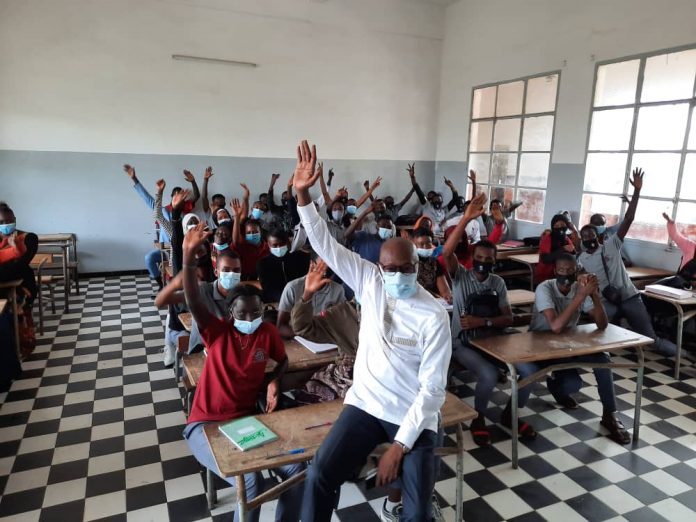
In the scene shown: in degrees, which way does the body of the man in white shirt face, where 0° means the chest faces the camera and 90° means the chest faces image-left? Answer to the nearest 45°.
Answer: approximately 0°

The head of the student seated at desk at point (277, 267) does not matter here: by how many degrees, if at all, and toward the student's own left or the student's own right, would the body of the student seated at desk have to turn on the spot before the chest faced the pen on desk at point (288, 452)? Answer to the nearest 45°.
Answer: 0° — they already face it

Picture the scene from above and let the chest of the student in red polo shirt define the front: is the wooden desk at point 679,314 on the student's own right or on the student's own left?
on the student's own left

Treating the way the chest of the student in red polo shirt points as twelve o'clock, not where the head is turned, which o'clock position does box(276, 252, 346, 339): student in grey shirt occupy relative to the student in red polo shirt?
The student in grey shirt is roughly at 7 o'clock from the student in red polo shirt.

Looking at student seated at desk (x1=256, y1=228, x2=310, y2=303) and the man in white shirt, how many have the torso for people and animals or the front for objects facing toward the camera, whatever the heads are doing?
2

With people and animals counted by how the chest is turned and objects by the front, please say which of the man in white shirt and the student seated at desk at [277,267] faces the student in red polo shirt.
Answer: the student seated at desk

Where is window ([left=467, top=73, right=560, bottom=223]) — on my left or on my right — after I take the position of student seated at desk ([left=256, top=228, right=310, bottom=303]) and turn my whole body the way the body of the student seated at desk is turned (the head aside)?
on my left

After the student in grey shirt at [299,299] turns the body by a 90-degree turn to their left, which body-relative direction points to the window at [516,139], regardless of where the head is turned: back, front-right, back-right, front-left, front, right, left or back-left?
left

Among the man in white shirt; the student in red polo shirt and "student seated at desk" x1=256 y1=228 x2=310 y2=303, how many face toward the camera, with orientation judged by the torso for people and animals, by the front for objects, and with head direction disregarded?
3

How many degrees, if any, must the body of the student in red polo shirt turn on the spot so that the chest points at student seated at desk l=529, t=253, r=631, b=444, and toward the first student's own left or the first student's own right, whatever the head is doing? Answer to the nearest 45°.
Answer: approximately 90° to the first student's own left
